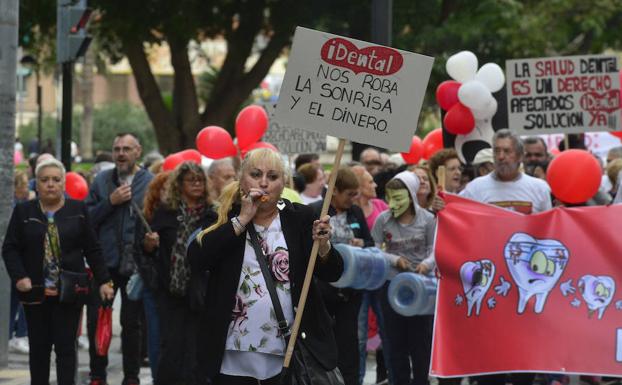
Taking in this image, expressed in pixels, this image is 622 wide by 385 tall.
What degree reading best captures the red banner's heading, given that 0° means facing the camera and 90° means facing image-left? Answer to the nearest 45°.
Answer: approximately 0°

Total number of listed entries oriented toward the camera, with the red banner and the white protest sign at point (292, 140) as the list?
2

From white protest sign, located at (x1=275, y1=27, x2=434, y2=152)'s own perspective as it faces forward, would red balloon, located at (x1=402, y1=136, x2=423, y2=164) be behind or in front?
behind

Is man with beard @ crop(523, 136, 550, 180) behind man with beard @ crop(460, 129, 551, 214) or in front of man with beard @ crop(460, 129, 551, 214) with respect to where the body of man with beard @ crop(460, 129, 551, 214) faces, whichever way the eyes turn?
behind

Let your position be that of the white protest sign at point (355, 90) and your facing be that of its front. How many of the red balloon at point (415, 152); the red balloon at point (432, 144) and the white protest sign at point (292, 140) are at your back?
3

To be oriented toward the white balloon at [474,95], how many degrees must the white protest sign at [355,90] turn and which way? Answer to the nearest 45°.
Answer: approximately 180°

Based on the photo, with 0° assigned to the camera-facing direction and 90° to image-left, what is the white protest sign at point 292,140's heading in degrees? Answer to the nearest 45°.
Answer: approximately 0°

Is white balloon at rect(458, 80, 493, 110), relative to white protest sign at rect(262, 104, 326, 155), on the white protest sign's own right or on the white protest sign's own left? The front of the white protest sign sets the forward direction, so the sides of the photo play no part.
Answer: on the white protest sign's own left
